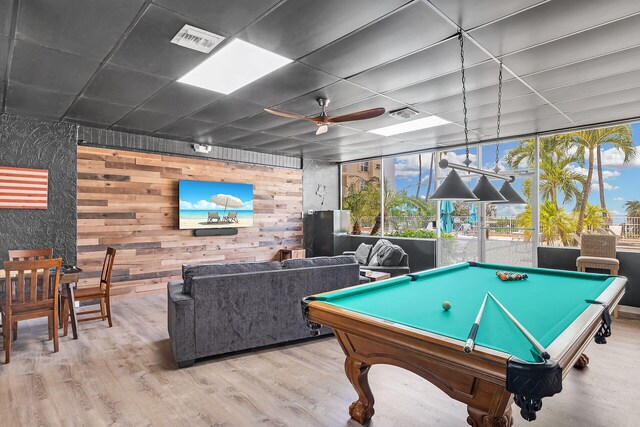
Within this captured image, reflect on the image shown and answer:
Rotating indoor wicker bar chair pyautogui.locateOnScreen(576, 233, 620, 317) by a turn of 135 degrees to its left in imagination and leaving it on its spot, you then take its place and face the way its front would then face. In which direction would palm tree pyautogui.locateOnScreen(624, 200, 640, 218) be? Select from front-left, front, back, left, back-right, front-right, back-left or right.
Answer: front-left

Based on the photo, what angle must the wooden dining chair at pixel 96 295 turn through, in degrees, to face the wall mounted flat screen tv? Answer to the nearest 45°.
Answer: approximately 135° to its right

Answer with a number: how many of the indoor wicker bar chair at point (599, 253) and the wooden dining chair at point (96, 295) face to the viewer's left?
1

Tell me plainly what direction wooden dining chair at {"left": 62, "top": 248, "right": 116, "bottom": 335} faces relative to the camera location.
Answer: facing to the left of the viewer

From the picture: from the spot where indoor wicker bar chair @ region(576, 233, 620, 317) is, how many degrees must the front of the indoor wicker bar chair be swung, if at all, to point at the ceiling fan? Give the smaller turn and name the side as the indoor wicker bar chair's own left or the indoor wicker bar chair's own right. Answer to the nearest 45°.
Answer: approximately 45° to the indoor wicker bar chair's own right

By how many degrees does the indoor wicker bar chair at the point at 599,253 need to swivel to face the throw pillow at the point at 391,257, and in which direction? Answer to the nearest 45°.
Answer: approximately 90° to its right

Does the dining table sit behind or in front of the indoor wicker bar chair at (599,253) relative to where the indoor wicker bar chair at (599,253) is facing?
in front

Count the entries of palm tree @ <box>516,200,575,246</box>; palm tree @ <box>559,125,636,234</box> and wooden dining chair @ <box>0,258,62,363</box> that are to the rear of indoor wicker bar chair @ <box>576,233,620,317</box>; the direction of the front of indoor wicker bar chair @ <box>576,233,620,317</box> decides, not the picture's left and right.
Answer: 2

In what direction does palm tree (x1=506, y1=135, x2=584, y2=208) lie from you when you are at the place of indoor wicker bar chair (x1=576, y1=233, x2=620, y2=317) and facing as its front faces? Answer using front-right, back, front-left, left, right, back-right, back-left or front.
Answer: back

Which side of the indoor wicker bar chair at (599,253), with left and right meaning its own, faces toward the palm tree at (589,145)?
back
